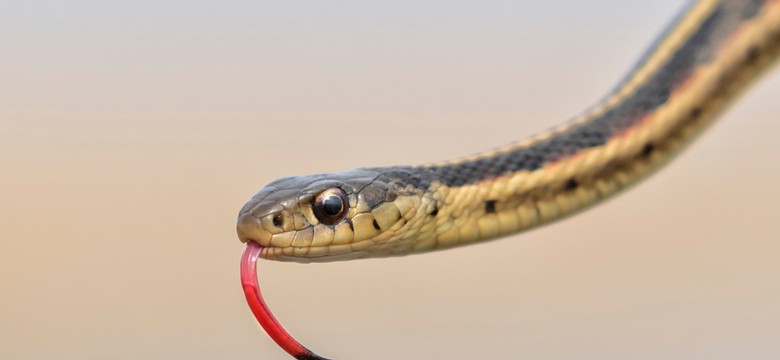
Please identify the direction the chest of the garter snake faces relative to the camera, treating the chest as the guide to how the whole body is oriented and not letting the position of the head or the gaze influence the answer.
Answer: to the viewer's left
